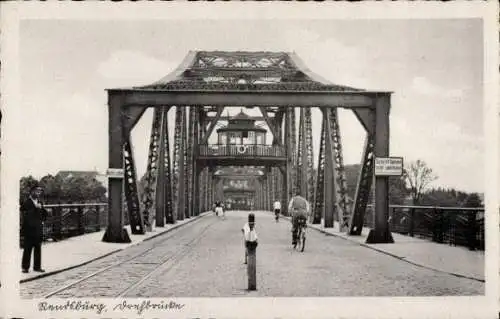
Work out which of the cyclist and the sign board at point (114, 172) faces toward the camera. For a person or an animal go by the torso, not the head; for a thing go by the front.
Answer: the sign board

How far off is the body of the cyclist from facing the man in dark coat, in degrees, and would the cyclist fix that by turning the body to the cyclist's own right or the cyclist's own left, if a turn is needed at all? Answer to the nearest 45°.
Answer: approximately 135° to the cyclist's own left

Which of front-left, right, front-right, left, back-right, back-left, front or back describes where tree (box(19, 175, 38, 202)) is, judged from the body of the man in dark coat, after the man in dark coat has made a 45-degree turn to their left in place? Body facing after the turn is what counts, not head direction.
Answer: left

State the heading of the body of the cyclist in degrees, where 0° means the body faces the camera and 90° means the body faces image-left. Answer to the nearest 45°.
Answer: approximately 180°

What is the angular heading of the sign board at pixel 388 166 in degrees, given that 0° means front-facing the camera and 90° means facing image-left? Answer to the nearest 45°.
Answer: approximately 0°

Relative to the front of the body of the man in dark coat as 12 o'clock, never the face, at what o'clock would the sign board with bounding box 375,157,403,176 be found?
The sign board is roughly at 10 o'clock from the man in dark coat.

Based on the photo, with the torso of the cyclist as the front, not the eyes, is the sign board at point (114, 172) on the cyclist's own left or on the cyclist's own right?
on the cyclist's own left

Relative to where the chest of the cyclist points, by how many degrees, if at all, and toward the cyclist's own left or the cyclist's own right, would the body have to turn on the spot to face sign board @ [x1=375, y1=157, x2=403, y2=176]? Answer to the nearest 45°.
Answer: approximately 90° to the cyclist's own right

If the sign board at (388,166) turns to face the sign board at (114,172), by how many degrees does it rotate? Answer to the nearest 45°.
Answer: approximately 90° to its right

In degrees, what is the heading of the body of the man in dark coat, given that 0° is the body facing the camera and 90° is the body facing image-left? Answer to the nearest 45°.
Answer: approximately 315°

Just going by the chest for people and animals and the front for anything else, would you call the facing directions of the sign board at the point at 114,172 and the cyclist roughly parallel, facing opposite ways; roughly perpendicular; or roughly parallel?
roughly parallel, facing opposite ways

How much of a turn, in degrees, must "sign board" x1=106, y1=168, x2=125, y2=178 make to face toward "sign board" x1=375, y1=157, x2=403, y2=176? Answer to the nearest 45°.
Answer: approximately 90° to its left

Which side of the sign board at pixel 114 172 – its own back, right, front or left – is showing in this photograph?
front

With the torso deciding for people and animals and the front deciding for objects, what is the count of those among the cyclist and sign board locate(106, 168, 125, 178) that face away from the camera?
1

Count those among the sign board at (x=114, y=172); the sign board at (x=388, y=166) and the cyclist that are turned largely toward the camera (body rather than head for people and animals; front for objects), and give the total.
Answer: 2
